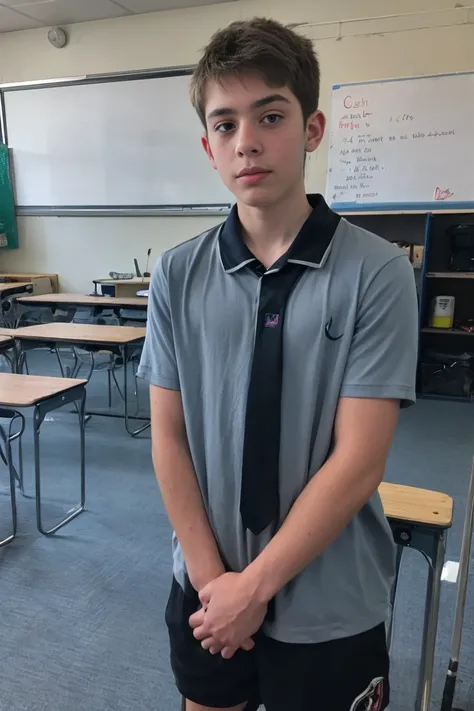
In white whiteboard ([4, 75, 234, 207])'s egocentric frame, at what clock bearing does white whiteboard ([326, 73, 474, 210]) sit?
white whiteboard ([326, 73, 474, 210]) is roughly at 10 o'clock from white whiteboard ([4, 75, 234, 207]).

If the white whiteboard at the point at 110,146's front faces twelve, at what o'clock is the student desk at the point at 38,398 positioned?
The student desk is roughly at 12 o'clock from the white whiteboard.

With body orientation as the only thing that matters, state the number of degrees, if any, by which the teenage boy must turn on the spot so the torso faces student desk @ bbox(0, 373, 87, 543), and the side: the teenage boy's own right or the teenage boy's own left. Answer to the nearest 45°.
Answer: approximately 135° to the teenage boy's own right

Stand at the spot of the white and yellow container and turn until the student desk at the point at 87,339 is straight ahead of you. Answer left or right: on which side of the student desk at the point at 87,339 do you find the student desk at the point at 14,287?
right

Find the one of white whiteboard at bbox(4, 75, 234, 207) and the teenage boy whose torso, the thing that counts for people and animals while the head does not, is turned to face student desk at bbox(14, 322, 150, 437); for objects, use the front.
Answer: the white whiteboard

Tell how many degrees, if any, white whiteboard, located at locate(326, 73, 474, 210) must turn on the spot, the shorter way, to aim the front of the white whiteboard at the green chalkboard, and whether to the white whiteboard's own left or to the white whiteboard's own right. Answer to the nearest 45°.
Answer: approximately 90° to the white whiteboard's own right

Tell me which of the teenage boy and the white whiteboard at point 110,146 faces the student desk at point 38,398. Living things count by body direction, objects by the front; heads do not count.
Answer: the white whiteboard

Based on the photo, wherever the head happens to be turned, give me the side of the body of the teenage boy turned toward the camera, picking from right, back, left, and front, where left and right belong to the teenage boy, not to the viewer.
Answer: front

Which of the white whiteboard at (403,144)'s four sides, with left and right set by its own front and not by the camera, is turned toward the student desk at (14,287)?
right

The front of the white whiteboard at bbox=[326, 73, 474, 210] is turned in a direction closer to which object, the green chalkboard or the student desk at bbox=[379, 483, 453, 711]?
the student desk

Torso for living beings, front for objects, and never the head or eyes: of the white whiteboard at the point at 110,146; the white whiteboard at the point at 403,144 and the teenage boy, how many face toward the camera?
3

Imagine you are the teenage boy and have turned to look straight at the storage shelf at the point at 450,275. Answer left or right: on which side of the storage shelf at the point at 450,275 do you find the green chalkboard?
left

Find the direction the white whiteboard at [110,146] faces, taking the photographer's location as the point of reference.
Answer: facing the viewer
